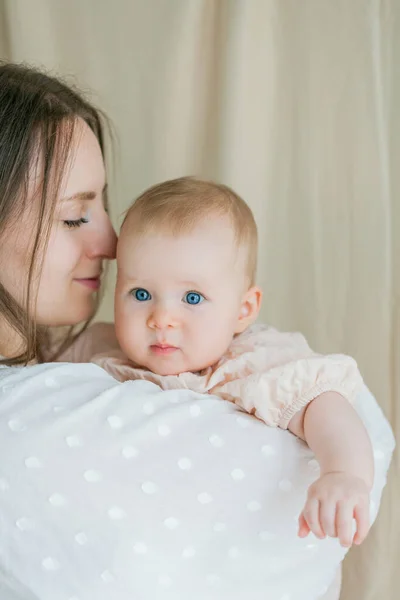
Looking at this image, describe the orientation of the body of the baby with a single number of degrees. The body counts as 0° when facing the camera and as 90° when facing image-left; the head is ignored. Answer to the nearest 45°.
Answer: approximately 45°

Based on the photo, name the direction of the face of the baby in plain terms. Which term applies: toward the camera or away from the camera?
toward the camera
